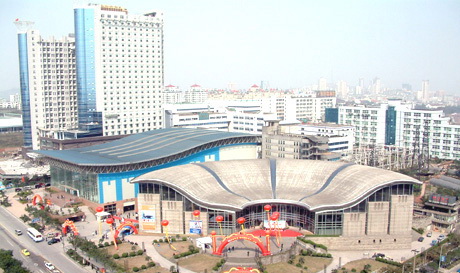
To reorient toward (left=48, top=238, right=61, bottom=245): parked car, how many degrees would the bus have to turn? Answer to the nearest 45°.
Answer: approximately 135° to its right

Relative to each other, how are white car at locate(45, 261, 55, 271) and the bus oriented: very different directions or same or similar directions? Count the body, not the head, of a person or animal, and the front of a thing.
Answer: same or similar directions

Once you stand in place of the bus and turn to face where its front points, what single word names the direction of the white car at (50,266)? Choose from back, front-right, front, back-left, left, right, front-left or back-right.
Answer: back

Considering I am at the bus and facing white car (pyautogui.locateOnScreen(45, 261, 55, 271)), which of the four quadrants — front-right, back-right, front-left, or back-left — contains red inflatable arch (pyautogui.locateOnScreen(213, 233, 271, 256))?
front-left
